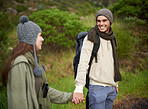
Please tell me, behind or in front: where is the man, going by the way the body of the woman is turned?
in front

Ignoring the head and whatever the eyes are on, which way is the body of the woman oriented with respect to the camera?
to the viewer's right

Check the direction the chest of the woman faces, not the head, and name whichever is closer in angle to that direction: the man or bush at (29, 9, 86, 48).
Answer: the man

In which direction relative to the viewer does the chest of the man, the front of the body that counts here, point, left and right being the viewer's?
facing the viewer and to the right of the viewer

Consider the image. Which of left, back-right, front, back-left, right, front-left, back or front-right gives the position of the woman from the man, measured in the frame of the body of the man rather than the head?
right

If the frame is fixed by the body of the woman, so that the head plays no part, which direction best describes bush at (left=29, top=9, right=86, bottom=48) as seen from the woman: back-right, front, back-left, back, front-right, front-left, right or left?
left

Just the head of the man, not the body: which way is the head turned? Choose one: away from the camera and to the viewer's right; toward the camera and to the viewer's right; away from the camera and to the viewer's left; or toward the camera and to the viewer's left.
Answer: toward the camera and to the viewer's left

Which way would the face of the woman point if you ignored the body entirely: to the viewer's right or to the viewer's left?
to the viewer's right

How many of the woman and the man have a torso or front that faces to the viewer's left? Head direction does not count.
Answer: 0

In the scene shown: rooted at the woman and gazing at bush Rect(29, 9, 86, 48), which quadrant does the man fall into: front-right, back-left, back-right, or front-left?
front-right
